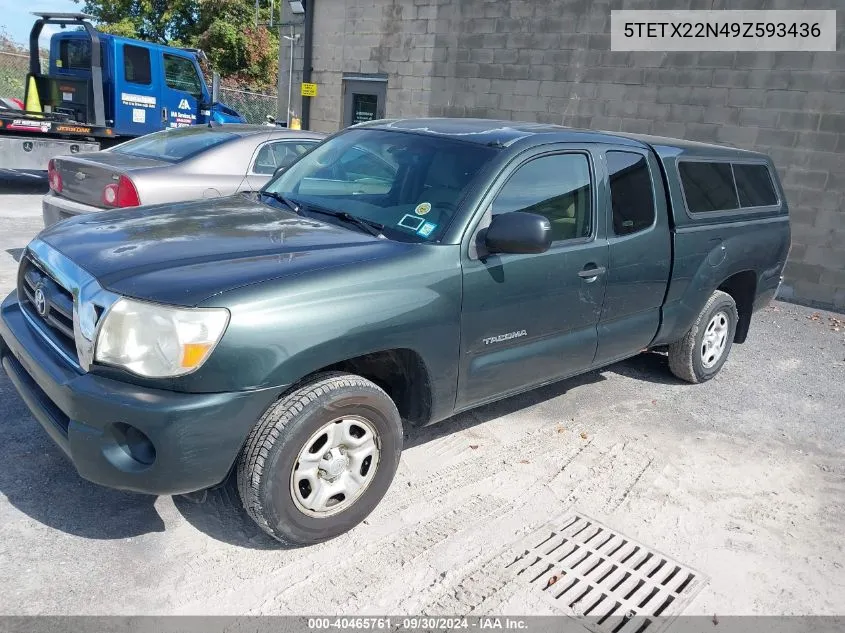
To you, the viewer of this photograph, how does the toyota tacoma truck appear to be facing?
facing the viewer and to the left of the viewer

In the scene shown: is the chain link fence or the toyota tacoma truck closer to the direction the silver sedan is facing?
the chain link fence

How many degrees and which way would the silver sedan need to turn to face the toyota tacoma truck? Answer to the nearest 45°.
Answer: approximately 135° to its right

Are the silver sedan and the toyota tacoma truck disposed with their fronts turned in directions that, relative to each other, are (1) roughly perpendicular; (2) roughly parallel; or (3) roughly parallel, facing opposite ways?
roughly parallel, facing opposite ways

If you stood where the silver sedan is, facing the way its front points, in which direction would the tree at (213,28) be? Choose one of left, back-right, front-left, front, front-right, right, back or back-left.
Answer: front-left

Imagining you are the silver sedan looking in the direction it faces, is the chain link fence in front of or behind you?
in front

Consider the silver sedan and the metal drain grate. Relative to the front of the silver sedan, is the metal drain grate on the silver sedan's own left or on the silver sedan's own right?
on the silver sedan's own right

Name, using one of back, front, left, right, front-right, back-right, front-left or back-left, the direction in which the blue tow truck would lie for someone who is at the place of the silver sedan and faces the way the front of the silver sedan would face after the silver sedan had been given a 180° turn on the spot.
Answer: back-right

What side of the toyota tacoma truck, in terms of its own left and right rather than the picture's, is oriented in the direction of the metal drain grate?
left

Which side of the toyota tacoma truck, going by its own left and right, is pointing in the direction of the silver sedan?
right

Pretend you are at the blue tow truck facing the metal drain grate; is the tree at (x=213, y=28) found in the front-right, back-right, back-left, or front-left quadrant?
back-left

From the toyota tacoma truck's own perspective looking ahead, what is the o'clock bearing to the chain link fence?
The chain link fence is roughly at 4 o'clock from the toyota tacoma truck.

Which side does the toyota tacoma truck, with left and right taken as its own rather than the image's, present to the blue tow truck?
right

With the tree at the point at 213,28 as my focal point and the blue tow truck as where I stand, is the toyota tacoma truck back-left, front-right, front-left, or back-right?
back-right

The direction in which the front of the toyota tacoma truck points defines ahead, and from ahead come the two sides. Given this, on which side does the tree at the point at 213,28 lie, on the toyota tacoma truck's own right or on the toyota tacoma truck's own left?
on the toyota tacoma truck's own right

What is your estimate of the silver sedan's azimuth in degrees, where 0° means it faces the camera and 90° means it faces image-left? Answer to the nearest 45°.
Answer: approximately 225°
